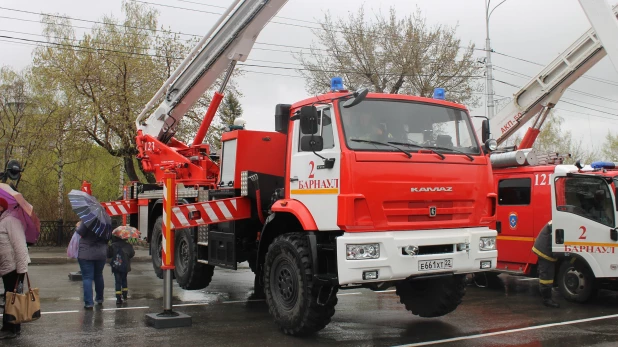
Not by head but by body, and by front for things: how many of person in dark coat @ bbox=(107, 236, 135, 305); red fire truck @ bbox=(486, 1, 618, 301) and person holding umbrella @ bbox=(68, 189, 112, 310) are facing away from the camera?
2

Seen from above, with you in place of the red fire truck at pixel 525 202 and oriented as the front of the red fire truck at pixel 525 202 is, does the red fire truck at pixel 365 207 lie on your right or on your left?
on your right

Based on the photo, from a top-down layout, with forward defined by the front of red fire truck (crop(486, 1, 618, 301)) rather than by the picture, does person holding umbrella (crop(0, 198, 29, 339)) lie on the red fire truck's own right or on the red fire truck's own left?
on the red fire truck's own right

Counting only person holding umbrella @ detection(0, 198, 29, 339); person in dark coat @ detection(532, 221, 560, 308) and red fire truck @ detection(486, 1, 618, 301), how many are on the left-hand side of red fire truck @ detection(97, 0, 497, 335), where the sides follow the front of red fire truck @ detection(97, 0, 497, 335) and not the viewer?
2

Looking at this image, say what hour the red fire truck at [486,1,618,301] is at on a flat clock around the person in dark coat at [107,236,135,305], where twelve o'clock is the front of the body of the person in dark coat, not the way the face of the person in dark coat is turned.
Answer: The red fire truck is roughly at 3 o'clock from the person in dark coat.

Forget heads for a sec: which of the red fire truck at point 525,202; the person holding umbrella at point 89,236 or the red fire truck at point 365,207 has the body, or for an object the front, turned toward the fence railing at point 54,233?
the person holding umbrella

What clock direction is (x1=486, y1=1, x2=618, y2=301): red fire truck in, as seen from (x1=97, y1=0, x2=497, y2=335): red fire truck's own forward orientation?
(x1=486, y1=1, x2=618, y2=301): red fire truck is roughly at 9 o'clock from (x1=97, y1=0, x2=497, y2=335): red fire truck.

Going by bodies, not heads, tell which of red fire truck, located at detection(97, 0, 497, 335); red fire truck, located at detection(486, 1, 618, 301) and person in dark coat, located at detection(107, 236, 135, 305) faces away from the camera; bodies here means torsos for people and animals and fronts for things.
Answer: the person in dark coat

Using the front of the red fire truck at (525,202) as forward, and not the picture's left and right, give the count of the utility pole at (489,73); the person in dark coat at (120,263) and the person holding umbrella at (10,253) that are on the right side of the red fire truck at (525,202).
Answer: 2

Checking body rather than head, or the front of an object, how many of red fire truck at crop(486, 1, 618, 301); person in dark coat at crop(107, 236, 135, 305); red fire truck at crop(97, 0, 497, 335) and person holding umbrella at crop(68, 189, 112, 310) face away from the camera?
2

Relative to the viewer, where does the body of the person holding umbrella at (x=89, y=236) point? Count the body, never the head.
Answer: away from the camera

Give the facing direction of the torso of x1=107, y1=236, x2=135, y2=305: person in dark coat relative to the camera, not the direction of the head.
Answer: away from the camera

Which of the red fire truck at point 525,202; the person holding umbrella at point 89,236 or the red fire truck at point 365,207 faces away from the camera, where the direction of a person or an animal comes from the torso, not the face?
the person holding umbrella

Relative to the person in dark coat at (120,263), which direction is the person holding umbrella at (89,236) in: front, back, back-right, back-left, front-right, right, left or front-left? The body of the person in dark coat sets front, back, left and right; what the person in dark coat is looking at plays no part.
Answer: back-left

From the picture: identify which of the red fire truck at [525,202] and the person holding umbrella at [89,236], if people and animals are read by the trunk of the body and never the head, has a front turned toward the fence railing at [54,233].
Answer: the person holding umbrella

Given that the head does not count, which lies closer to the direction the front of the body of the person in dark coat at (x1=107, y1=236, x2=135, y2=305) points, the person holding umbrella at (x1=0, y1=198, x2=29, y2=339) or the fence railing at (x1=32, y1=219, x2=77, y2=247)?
the fence railing
